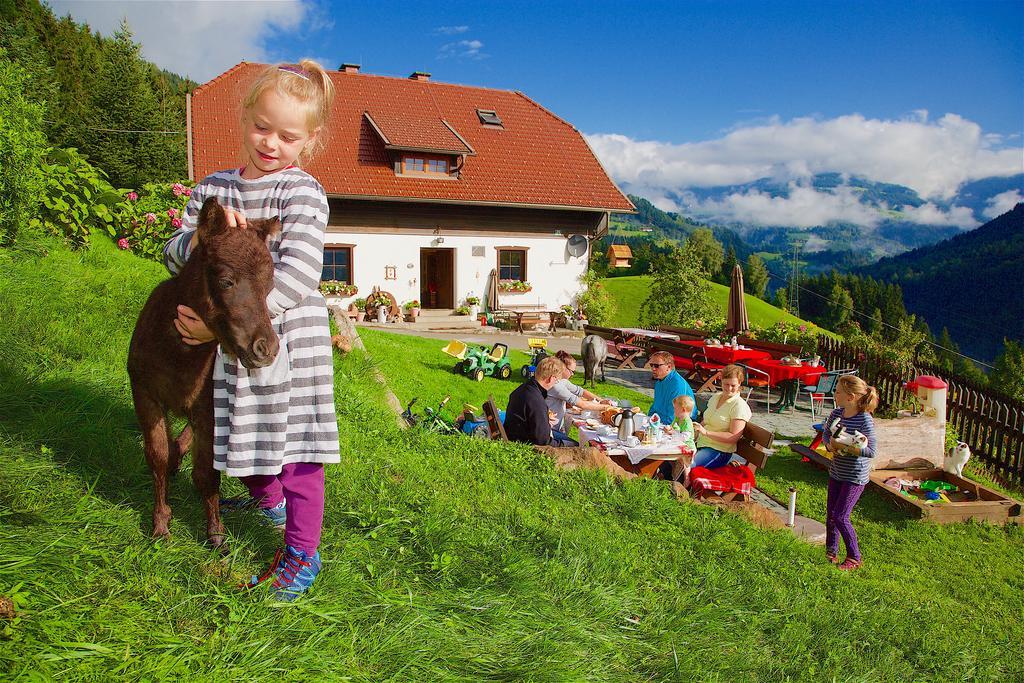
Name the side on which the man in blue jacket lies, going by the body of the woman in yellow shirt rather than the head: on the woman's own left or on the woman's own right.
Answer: on the woman's own right

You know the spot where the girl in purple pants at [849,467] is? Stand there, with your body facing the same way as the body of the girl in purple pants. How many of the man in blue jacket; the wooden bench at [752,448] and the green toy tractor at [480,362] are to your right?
3

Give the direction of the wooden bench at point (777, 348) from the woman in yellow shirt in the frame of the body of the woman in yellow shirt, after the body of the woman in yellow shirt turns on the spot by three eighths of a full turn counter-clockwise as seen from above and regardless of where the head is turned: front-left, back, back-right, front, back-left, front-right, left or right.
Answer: left

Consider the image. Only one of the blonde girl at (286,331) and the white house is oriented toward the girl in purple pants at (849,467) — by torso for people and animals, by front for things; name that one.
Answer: the white house

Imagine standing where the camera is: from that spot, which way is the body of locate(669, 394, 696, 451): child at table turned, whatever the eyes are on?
to the viewer's left

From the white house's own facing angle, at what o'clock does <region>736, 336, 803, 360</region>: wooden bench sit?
The wooden bench is roughly at 11 o'clock from the white house.

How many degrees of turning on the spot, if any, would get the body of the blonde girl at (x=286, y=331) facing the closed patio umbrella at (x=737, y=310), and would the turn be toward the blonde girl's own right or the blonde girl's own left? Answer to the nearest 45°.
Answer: approximately 180°

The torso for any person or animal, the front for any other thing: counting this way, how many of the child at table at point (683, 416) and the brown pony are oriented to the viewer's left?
1

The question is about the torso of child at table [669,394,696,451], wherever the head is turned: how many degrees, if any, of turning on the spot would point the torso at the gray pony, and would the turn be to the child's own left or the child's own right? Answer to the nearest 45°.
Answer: approximately 90° to the child's own right

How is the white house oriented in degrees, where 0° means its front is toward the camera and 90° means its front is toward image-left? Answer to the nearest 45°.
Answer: approximately 0°
